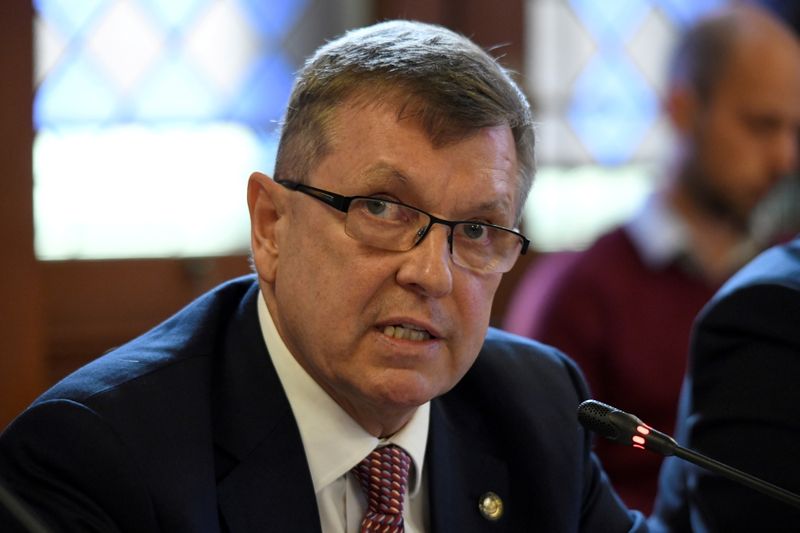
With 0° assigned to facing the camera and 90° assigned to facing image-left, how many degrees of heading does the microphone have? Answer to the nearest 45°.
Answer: approximately 90°

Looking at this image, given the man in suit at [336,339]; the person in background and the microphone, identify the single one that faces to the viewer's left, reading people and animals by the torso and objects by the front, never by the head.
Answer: the microphone

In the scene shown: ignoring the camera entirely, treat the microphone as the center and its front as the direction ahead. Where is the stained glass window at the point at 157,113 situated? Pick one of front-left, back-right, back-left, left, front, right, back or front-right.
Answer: front-right

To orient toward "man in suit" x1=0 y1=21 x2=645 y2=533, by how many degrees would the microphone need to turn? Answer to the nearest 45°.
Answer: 0° — it already faces them

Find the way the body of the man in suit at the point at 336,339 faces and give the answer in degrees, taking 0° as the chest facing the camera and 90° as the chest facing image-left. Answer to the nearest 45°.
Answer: approximately 315°

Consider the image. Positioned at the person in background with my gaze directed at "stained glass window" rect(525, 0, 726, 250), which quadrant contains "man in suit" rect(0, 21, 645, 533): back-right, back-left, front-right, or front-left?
back-left

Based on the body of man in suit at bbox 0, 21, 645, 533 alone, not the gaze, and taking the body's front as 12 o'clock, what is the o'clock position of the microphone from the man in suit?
The microphone is roughly at 11 o'clock from the man in suit.

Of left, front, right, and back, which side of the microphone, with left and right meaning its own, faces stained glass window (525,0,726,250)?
right

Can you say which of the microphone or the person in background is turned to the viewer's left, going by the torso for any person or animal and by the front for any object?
the microphone

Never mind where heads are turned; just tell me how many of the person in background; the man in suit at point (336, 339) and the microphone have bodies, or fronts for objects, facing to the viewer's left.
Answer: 1
